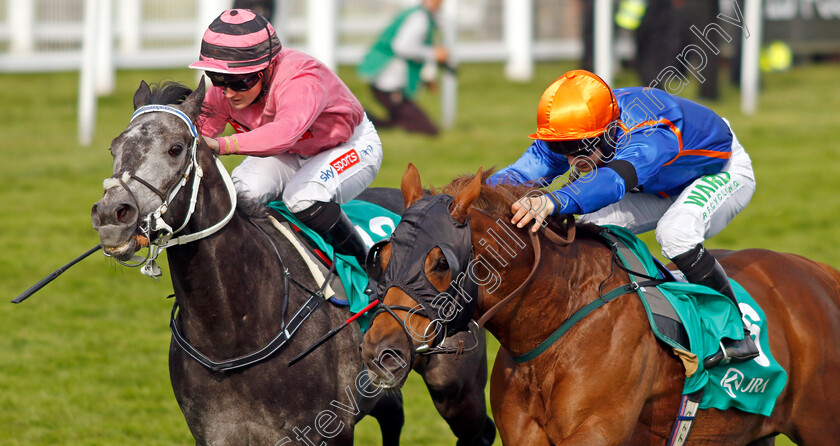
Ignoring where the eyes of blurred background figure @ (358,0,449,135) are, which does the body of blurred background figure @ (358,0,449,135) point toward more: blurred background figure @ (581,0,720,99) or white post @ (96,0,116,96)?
the blurred background figure

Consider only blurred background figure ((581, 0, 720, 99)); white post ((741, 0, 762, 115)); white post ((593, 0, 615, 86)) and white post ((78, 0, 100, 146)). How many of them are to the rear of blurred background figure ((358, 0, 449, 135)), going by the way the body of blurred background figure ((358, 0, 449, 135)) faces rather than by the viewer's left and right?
1

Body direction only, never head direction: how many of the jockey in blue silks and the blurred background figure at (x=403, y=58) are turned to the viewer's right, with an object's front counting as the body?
1

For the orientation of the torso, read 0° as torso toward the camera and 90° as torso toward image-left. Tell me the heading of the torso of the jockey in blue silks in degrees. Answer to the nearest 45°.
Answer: approximately 45°

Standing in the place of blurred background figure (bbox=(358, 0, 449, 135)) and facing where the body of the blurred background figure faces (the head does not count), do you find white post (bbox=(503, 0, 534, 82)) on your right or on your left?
on your left

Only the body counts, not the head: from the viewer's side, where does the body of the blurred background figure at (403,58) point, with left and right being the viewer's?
facing to the right of the viewer
